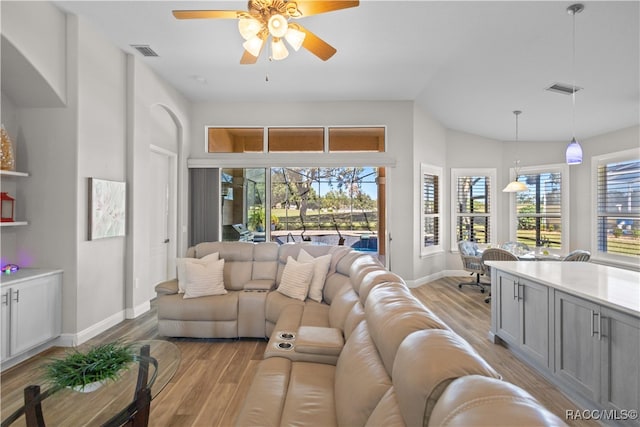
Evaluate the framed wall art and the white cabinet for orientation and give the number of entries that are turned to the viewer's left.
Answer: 0

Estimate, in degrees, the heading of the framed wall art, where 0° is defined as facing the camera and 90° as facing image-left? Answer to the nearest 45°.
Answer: approximately 315°

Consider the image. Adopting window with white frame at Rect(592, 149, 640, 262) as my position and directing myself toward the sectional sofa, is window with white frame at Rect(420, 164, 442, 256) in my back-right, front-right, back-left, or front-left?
front-right

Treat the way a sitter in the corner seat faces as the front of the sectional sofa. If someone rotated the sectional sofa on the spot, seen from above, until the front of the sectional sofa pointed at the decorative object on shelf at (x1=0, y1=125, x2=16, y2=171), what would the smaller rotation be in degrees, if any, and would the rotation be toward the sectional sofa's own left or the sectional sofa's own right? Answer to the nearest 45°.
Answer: approximately 45° to the sectional sofa's own right

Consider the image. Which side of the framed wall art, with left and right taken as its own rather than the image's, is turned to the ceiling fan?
front

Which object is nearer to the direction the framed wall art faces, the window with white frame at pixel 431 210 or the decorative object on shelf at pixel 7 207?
the window with white frame

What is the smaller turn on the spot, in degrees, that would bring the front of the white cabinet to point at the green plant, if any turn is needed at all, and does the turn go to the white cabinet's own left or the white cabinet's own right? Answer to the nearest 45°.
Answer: approximately 45° to the white cabinet's own right

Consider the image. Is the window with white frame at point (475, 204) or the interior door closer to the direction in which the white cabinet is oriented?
the window with white frame

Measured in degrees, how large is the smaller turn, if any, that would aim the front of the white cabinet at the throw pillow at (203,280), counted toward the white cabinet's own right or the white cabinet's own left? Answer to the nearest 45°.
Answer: approximately 45° to the white cabinet's own left

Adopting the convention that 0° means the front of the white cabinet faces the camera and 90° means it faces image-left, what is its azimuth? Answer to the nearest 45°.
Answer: approximately 315°

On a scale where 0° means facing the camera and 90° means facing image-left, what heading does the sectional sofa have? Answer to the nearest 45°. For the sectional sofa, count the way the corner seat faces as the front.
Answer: approximately 45°

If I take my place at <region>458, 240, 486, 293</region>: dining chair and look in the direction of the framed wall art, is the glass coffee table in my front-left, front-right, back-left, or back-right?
front-left

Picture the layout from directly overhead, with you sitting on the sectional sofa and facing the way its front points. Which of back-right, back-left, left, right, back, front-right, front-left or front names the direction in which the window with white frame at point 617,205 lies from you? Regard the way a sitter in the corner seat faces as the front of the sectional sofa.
back

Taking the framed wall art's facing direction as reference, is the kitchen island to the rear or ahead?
ahead

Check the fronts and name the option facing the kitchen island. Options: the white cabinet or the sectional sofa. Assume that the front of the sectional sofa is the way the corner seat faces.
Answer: the white cabinet
